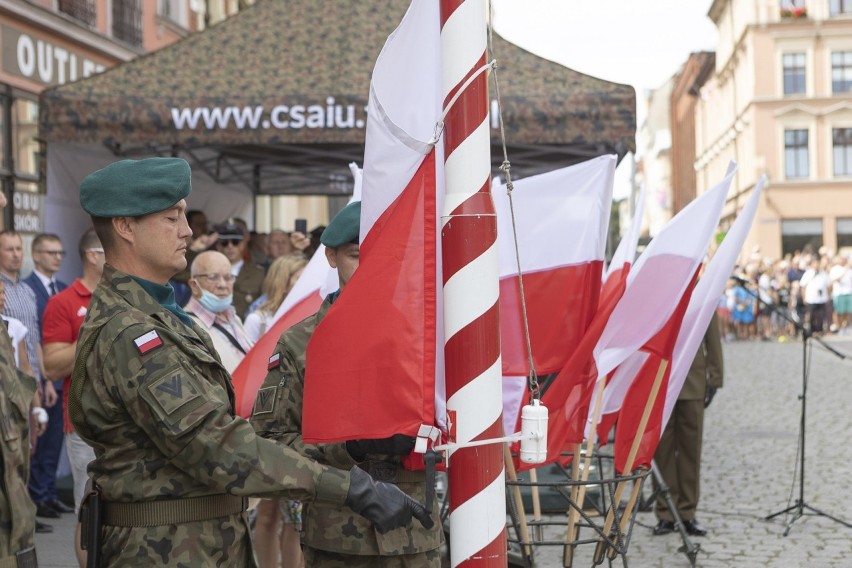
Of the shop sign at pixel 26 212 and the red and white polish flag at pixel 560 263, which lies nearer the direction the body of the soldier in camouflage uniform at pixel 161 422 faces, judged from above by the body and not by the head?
the red and white polish flag

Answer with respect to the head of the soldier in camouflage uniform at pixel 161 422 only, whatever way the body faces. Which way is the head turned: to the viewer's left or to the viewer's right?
to the viewer's right

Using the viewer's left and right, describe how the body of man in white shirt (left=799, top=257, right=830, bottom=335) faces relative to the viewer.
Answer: facing the viewer

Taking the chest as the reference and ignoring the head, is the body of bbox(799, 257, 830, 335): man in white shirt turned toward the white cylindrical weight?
yes

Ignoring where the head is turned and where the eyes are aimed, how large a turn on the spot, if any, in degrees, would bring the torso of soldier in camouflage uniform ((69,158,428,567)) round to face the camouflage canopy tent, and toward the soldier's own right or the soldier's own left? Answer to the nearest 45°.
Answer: approximately 90° to the soldier's own left

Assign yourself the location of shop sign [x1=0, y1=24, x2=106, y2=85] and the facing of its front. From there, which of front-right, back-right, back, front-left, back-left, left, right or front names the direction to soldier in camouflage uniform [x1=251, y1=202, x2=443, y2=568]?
front-right

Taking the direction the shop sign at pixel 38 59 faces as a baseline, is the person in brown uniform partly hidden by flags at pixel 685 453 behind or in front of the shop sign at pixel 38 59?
in front

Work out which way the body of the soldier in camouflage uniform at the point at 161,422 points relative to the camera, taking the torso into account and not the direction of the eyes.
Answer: to the viewer's right

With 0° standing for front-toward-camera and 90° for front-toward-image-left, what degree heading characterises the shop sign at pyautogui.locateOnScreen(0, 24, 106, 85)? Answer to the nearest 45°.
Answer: approximately 315°

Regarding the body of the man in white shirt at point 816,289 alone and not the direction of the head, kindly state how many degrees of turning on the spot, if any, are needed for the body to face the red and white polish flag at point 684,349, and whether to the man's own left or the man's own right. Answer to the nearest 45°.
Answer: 0° — they already face it

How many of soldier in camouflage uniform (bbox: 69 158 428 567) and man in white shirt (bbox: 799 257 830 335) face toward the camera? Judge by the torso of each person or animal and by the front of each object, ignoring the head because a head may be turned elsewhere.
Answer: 1

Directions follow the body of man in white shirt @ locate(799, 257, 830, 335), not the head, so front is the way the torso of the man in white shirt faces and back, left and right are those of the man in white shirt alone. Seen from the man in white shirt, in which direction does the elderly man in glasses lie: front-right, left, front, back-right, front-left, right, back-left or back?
front

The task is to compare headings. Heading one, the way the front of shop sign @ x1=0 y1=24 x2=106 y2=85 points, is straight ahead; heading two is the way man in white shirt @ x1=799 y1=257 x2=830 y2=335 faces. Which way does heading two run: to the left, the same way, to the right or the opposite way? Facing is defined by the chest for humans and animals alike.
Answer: to the right

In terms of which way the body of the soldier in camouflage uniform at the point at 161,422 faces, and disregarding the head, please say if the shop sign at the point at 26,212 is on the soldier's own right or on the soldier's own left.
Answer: on the soldier's own left

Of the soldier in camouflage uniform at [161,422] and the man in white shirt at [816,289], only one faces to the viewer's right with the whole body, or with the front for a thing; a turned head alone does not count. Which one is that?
the soldier in camouflage uniform

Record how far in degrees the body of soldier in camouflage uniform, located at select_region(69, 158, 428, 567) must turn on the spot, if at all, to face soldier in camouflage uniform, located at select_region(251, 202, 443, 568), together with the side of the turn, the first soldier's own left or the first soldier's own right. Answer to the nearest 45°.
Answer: approximately 45° to the first soldier's own left

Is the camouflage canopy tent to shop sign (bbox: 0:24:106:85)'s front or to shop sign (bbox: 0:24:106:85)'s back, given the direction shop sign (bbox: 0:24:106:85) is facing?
to the front
